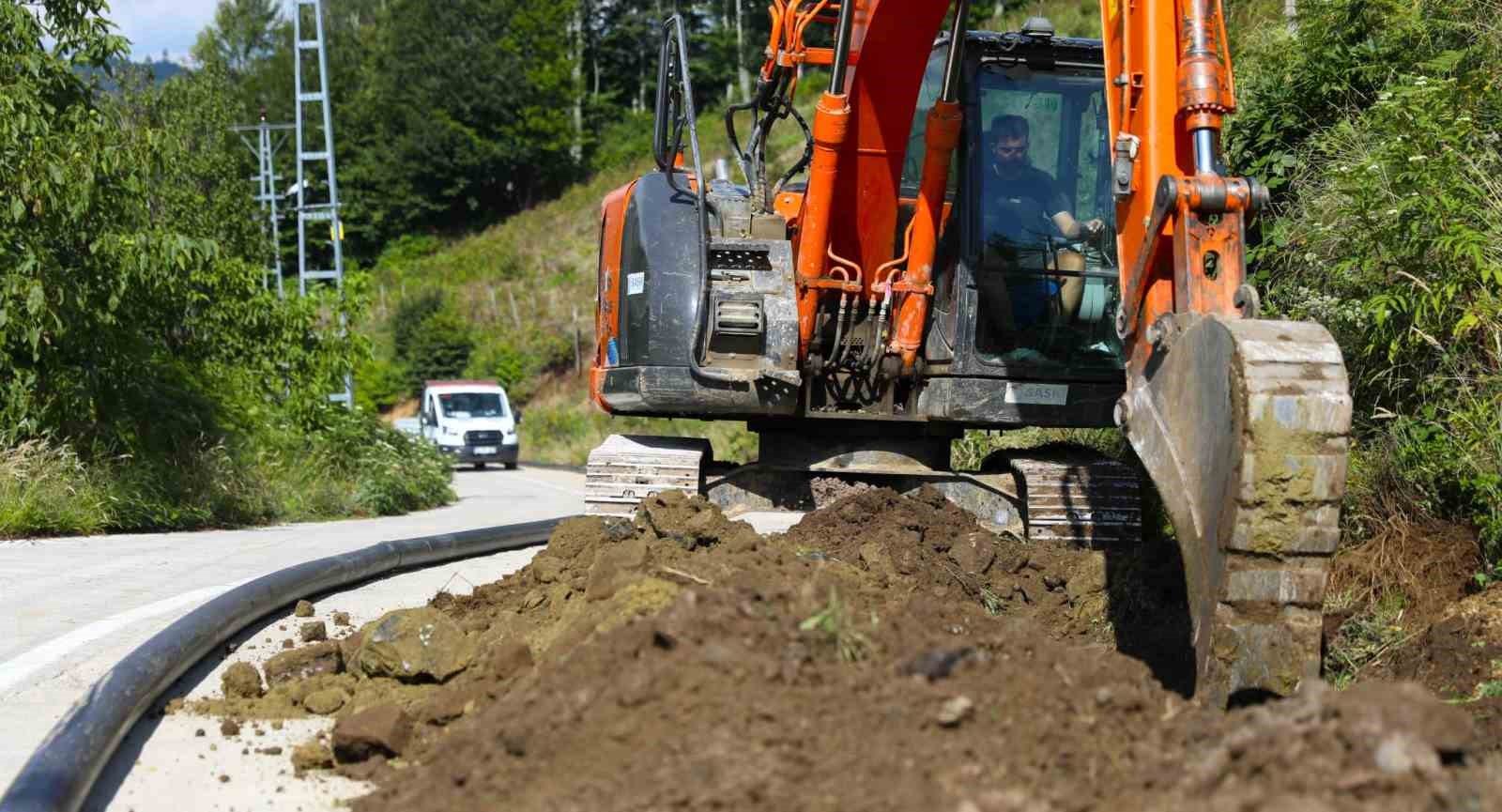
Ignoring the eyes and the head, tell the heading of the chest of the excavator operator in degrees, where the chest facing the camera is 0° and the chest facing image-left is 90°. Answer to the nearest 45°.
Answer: approximately 315°

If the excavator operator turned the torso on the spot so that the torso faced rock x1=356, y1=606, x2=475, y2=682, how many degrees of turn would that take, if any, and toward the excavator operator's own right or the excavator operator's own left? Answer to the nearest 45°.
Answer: approximately 90° to the excavator operator's own right

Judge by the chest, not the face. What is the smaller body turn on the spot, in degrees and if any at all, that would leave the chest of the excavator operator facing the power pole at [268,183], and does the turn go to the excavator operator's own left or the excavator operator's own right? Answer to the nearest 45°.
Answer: approximately 180°

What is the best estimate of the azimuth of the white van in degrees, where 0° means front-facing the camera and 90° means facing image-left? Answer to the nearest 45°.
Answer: approximately 315°

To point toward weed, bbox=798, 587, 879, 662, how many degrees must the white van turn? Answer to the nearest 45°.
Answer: approximately 45° to its right

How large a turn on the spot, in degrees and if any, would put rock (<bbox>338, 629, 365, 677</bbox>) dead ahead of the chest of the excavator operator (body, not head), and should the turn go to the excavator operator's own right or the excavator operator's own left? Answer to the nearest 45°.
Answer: approximately 90° to the excavator operator's own right

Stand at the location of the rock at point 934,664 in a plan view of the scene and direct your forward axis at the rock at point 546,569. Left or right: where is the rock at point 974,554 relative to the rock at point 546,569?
right

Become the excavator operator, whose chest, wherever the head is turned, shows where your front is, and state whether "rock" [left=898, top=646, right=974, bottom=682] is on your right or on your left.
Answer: on your right

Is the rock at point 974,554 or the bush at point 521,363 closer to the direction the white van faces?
the rock
